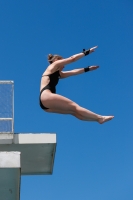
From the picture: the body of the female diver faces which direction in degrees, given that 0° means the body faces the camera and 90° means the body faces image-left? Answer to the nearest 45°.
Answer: approximately 270°

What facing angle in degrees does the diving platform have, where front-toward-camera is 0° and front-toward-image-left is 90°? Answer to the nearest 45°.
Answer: approximately 270°
